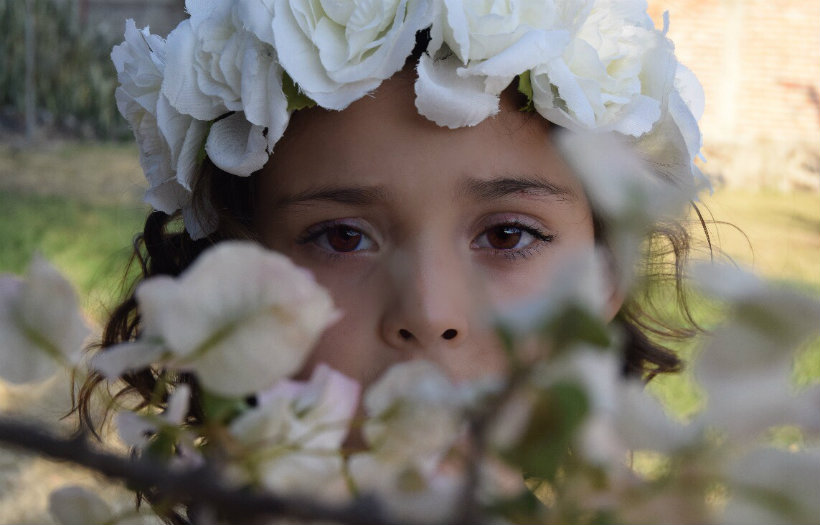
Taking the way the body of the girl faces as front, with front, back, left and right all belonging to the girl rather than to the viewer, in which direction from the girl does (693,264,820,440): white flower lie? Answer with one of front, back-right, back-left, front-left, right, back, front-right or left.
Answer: front

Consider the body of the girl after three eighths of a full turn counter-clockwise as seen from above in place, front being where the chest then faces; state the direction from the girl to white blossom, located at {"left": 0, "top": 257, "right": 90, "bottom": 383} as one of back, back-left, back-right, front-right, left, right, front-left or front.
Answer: back-right

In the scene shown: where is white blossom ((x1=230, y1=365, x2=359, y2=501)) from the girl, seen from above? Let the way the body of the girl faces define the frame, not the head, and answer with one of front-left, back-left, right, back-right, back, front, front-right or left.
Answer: front

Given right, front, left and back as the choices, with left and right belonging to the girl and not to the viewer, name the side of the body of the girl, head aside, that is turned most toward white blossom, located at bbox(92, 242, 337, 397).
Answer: front

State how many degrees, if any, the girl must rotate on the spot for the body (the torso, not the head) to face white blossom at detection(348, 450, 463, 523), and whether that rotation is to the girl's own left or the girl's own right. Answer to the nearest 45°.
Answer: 0° — they already face it

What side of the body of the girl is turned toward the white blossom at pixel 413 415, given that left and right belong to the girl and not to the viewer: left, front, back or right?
front

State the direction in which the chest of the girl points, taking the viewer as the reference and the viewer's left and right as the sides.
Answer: facing the viewer

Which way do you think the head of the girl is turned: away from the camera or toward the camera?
toward the camera

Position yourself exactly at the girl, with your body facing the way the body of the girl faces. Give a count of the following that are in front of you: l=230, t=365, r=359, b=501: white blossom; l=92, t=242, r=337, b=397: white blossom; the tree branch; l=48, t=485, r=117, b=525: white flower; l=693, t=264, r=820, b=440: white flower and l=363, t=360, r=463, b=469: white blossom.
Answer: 6

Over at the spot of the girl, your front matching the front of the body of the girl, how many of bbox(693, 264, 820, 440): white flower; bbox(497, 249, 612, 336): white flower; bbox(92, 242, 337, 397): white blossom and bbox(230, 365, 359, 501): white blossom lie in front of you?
4
